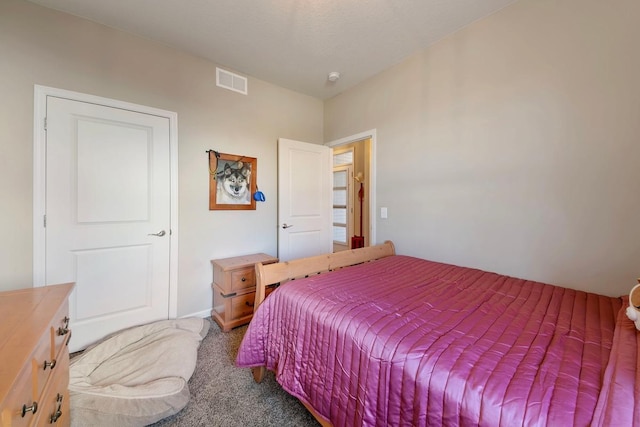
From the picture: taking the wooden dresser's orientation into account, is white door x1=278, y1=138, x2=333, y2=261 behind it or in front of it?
in front

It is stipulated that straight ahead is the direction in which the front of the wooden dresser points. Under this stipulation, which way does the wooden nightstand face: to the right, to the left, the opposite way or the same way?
to the right

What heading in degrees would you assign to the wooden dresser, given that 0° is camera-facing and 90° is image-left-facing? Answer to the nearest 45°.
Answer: approximately 270°

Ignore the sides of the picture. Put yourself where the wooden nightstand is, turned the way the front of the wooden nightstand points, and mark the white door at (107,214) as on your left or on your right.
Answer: on your right

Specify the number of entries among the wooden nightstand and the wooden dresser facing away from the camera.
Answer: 0

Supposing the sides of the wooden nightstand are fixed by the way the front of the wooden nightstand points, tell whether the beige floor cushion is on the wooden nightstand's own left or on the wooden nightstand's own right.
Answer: on the wooden nightstand's own right

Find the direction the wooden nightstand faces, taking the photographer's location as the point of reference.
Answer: facing the viewer and to the right of the viewer

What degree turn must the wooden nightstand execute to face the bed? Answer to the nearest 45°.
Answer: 0° — it already faces it

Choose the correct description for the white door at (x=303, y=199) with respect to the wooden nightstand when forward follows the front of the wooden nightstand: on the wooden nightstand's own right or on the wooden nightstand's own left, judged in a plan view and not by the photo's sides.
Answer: on the wooden nightstand's own left

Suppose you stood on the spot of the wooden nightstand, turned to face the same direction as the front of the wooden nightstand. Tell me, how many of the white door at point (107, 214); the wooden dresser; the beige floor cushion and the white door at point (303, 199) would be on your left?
1

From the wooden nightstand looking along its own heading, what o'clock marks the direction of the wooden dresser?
The wooden dresser is roughly at 2 o'clock from the wooden nightstand.

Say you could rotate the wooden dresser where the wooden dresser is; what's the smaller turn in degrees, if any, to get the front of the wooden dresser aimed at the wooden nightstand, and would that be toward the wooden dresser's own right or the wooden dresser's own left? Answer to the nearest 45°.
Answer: approximately 45° to the wooden dresser's own left
